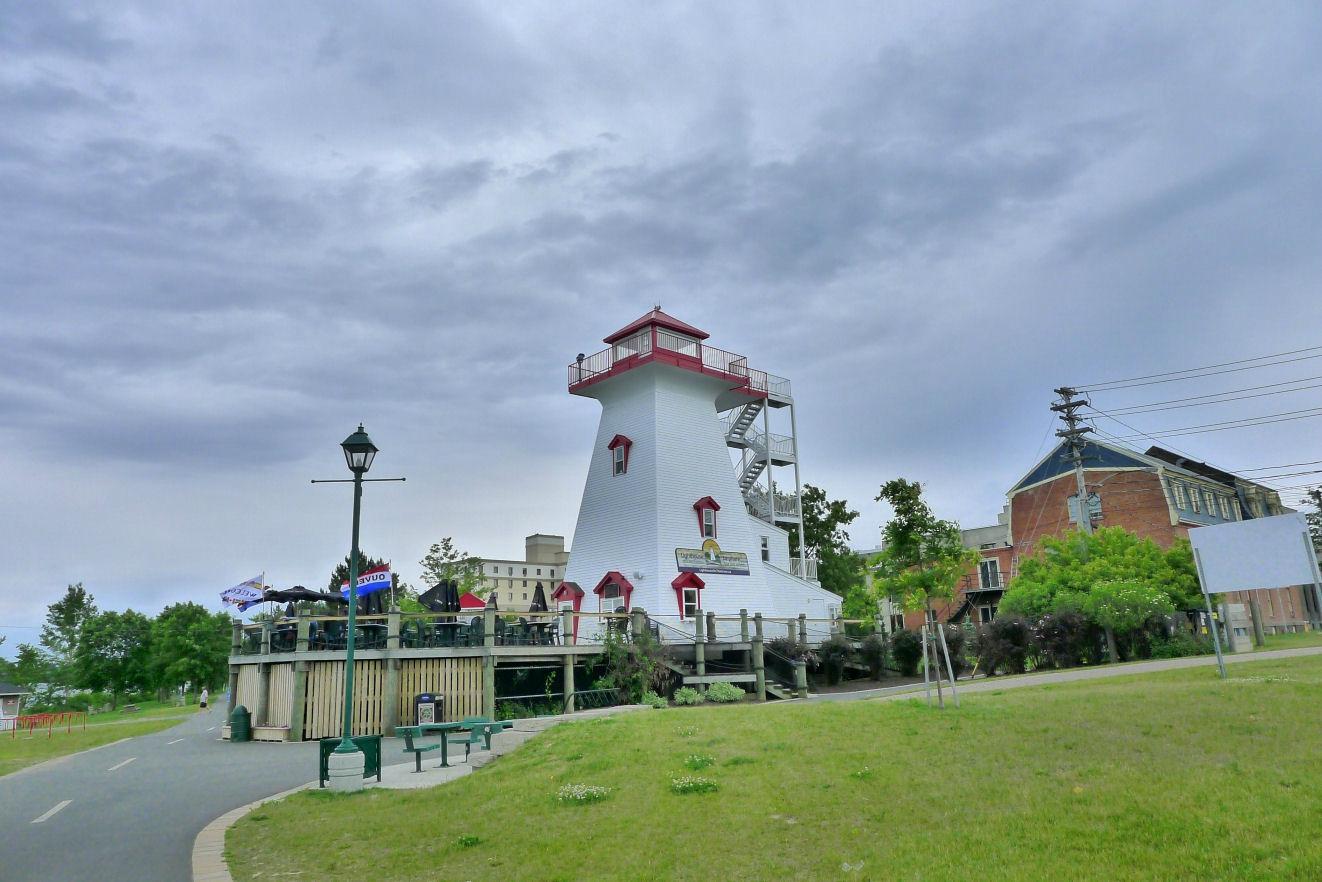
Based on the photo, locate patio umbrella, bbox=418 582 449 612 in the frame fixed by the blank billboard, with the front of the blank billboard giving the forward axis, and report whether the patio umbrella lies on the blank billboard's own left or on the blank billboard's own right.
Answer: on the blank billboard's own right

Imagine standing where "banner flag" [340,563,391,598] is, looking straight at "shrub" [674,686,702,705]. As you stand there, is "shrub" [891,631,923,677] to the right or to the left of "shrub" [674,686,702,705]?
left

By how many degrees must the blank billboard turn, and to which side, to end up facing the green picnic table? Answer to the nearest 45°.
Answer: approximately 45° to its right

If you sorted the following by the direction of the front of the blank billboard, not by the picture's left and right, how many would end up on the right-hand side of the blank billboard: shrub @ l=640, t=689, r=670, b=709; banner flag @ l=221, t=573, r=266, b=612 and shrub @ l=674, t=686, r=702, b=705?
3

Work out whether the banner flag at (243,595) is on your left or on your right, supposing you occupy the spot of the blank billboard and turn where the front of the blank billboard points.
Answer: on your right
